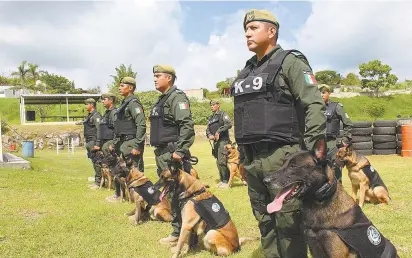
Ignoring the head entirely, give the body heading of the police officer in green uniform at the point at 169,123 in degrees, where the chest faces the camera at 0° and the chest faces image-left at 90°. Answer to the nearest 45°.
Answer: approximately 45°

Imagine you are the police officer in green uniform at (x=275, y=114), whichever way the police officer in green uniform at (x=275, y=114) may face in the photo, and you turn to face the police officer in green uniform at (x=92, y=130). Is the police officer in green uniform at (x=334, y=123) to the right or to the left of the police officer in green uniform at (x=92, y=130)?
right

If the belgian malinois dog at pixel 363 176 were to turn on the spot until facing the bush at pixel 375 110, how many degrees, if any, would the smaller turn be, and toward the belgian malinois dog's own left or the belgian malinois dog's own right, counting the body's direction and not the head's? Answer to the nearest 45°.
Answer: approximately 135° to the belgian malinois dog's own right

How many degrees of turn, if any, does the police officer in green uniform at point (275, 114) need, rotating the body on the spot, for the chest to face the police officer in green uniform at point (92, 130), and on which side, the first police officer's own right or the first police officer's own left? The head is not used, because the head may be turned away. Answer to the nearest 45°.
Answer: approximately 90° to the first police officer's own right

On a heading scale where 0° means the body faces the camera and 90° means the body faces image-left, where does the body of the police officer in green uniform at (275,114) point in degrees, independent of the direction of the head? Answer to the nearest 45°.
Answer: approximately 45°
